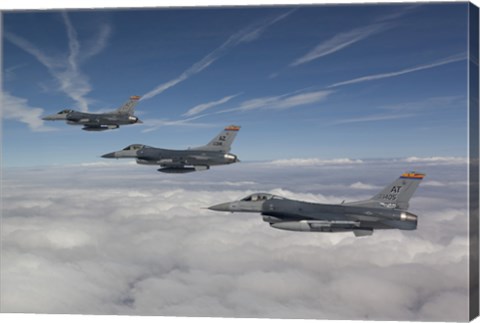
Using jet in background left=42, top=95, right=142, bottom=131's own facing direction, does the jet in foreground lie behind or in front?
behind

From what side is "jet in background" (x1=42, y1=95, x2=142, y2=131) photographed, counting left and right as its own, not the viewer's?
left

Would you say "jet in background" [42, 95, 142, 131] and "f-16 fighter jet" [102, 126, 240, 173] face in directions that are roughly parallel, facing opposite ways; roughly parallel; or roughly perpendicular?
roughly parallel

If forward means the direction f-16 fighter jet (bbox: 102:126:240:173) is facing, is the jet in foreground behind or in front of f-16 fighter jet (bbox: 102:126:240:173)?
behind

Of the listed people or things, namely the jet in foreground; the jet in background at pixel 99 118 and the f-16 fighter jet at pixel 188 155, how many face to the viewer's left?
3

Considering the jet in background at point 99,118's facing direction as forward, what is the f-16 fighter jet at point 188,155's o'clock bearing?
The f-16 fighter jet is roughly at 7 o'clock from the jet in background.

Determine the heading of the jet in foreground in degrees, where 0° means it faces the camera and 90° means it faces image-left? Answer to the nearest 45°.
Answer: approximately 90°

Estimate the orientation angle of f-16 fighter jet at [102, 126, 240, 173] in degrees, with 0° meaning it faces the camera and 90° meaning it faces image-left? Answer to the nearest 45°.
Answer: approximately 90°

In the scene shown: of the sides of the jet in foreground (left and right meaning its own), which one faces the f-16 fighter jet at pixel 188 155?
right
